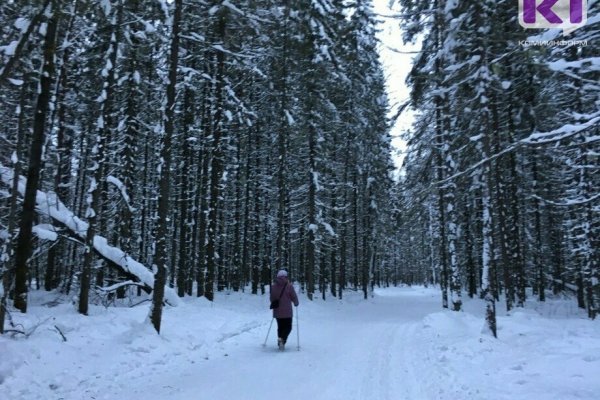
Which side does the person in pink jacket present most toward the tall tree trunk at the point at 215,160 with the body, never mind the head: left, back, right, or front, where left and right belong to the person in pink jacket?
front

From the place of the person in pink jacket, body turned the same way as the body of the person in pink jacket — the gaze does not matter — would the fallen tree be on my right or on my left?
on my left

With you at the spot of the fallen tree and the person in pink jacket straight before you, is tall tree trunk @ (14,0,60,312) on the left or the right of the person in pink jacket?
right

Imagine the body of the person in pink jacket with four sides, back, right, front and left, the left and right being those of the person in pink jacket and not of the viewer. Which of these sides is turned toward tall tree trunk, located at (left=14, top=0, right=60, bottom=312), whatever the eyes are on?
left

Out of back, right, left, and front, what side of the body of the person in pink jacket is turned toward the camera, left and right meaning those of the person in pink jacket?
back
